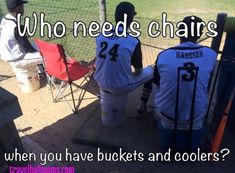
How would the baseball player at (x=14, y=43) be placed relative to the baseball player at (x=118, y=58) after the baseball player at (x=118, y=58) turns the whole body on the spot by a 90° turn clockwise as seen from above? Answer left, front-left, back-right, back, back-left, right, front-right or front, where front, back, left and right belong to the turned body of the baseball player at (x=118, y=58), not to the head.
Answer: back

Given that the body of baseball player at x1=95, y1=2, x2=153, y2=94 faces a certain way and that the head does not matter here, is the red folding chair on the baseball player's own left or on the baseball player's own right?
on the baseball player's own left

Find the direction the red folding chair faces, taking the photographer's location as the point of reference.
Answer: facing away from the viewer and to the right of the viewer

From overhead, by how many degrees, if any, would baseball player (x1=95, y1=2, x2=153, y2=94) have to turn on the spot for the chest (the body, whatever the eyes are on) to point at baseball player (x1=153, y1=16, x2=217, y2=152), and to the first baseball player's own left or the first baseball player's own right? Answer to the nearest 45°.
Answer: approximately 90° to the first baseball player's own right

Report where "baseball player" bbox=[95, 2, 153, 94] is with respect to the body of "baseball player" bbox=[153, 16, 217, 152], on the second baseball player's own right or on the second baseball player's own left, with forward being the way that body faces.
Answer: on the second baseball player's own left

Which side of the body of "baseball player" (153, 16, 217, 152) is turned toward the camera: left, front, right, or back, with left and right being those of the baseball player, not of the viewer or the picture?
back

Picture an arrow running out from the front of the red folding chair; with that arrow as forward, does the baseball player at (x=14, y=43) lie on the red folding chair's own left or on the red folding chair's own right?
on the red folding chair's own left

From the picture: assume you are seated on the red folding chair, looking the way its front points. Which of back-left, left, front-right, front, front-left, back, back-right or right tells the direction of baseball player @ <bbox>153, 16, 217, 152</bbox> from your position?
right

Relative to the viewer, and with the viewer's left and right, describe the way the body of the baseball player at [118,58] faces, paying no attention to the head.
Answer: facing away from the viewer and to the right of the viewer

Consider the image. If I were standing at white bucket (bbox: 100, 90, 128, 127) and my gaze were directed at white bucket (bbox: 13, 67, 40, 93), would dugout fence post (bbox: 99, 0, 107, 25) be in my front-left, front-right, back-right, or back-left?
front-right

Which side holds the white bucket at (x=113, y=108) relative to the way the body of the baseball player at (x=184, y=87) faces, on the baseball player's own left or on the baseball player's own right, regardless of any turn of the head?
on the baseball player's own left

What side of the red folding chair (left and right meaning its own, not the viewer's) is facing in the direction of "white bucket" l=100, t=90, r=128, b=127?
right

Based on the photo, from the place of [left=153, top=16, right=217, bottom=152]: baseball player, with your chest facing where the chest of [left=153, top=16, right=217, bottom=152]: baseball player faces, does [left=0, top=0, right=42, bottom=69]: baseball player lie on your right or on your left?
on your left
